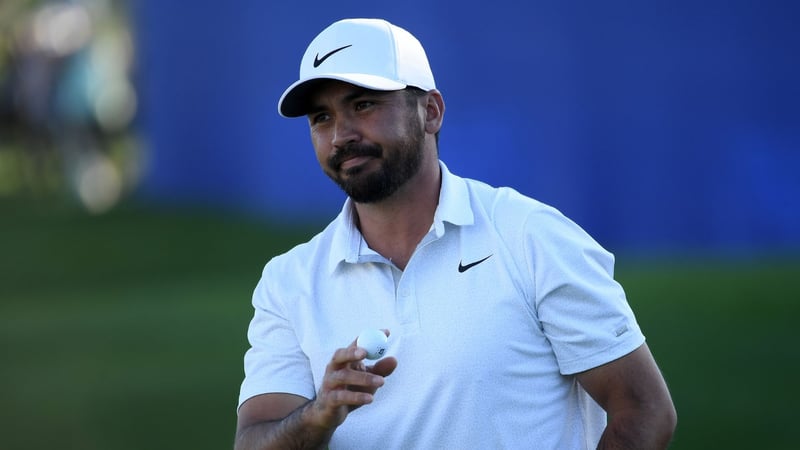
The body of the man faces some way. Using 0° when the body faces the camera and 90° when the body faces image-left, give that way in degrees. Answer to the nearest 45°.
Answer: approximately 45°
